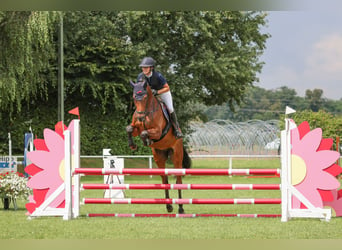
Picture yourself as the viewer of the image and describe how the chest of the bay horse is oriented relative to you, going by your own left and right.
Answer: facing the viewer and to the left of the viewer

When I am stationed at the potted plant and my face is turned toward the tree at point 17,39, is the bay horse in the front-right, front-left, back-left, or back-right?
back-right

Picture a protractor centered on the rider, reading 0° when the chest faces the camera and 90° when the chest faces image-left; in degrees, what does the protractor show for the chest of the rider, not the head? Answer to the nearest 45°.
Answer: approximately 45°

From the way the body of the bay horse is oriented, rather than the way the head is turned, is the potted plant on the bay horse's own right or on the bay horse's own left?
on the bay horse's own right

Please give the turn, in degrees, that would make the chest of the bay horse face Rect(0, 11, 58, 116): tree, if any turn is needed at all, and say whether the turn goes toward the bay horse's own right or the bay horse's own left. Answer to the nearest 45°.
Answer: approximately 90° to the bay horse's own right

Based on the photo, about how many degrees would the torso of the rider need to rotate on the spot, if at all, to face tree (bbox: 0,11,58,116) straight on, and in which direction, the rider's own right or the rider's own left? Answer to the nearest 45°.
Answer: approximately 90° to the rider's own right

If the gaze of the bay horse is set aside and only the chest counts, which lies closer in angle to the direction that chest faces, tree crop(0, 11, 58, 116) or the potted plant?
the potted plant
